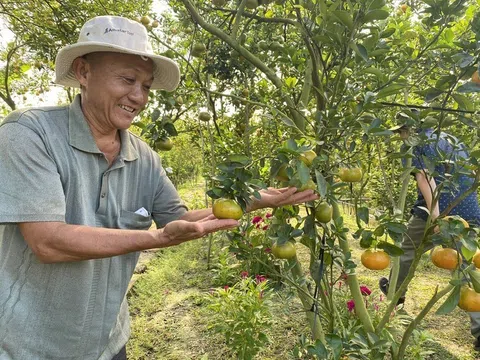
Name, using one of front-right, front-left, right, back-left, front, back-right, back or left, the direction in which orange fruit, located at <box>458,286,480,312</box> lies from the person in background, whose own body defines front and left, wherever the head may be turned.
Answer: left

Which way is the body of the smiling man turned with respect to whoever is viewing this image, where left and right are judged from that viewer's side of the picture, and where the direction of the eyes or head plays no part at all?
facing the viewer and to the right of the viewer

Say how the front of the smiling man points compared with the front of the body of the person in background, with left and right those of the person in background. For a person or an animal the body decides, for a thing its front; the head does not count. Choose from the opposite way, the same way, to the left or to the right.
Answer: the opposite way

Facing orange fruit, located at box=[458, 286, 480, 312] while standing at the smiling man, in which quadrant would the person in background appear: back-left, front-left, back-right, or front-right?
front-left

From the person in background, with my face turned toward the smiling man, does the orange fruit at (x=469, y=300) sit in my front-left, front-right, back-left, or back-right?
front-left

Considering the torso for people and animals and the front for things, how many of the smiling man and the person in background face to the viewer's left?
1

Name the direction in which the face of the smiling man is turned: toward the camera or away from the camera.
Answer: toward the camera

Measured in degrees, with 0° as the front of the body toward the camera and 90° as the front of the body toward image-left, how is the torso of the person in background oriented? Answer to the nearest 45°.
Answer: approximately 90°

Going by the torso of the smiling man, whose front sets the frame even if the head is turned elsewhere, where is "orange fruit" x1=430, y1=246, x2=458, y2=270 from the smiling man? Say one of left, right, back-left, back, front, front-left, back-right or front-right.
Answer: front-left
